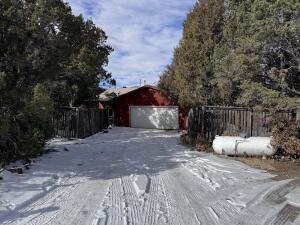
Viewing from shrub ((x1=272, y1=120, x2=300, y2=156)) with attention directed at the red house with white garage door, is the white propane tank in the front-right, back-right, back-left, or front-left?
front-left

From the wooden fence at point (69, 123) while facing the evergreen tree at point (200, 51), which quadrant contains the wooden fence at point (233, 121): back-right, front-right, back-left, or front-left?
front-right

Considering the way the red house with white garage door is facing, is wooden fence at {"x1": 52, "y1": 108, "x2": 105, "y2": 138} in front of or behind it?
in front

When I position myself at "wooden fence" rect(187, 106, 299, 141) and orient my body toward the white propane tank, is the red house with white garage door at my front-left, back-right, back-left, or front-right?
back-right

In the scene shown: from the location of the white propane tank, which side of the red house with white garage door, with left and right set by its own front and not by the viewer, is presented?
front

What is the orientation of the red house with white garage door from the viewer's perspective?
toward the camera

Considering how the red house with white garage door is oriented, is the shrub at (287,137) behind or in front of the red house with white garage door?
in front

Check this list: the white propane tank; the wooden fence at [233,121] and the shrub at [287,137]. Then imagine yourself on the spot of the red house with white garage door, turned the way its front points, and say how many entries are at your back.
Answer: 0

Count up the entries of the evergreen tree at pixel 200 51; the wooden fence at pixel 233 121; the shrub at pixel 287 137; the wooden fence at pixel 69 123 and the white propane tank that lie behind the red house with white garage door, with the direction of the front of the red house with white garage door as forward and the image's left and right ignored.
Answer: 0
